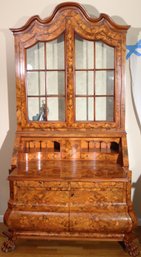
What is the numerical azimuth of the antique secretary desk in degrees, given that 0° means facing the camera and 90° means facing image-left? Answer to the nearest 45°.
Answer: approximately 0°
